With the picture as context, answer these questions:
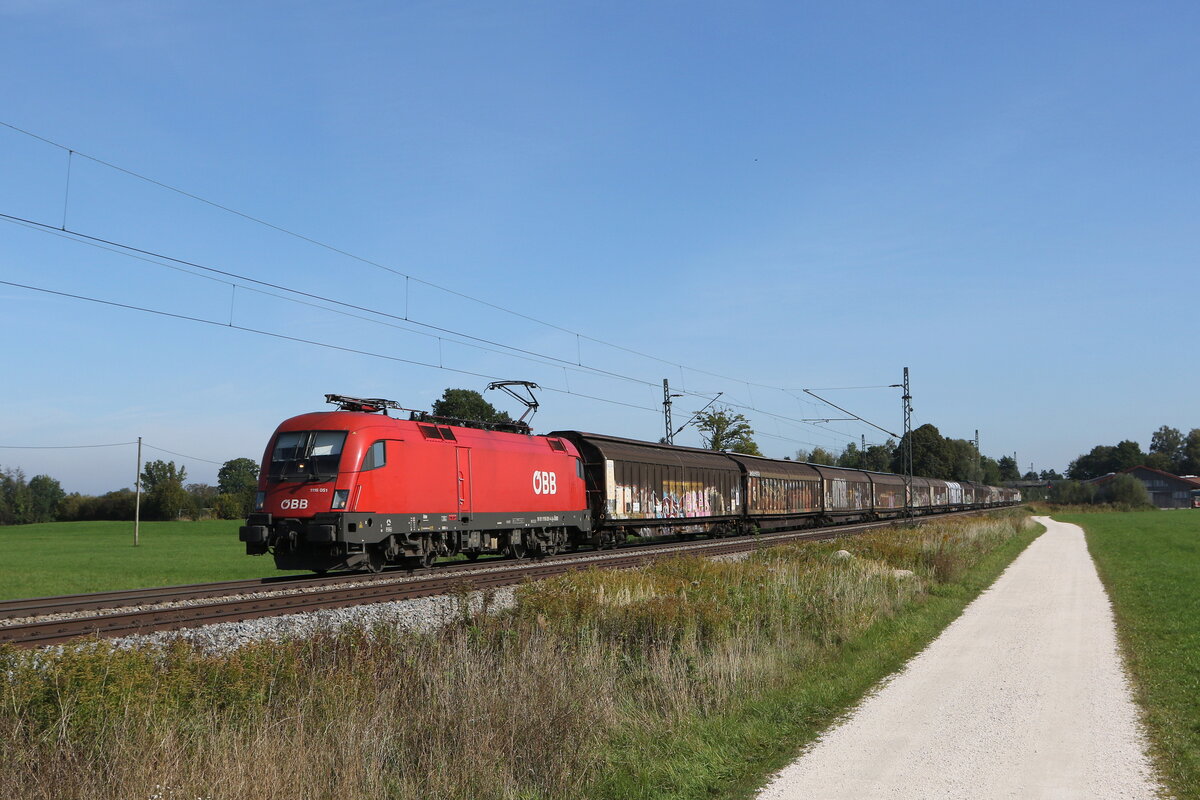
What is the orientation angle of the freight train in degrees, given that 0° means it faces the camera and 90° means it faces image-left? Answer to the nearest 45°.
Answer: approximately 45°
